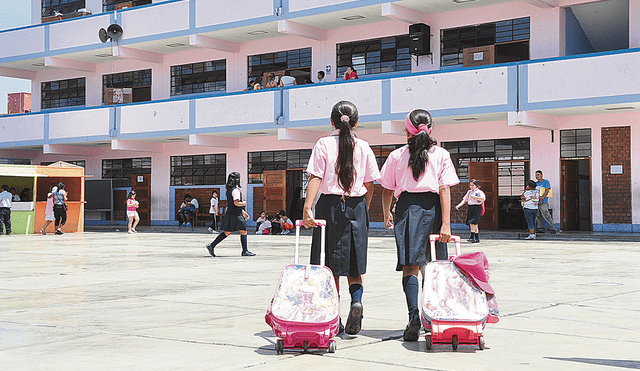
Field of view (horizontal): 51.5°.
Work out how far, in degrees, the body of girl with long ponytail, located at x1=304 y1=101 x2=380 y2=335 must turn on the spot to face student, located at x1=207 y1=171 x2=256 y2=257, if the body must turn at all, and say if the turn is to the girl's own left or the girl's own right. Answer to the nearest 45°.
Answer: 0° — they already face them

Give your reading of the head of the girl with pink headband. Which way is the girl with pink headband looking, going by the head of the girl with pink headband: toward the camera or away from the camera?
away from the camera

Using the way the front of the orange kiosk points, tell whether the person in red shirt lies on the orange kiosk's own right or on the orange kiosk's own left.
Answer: on the orange kiosk's own left

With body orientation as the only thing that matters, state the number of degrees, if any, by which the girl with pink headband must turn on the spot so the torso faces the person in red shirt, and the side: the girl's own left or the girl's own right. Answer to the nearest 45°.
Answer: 0° — they already face them

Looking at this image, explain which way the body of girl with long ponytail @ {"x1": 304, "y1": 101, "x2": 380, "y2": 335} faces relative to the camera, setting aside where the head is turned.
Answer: away from the camera

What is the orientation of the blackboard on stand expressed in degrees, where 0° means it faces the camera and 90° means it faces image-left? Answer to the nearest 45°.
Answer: approximately 0°
